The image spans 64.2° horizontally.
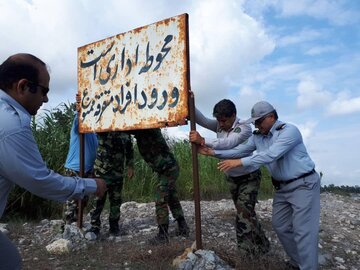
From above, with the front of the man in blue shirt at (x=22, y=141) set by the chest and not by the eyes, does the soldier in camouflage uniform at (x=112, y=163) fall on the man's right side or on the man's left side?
on the man's left side

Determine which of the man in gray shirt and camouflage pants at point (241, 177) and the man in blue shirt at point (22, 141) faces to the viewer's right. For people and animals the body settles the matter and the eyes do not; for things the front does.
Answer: the man in blue shirt

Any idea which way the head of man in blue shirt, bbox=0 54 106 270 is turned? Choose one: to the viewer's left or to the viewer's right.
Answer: to the viewer's right

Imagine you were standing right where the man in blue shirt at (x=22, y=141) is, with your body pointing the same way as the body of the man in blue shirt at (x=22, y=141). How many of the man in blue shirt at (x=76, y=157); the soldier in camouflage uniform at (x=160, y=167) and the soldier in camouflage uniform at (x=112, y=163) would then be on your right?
0

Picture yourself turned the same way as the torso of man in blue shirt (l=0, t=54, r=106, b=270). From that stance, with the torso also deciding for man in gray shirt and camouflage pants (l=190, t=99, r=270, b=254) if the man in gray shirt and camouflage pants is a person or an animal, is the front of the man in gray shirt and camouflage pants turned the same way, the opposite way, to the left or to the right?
the opposite way

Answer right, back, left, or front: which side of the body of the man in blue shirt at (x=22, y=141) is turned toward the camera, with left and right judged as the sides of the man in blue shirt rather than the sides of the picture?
right

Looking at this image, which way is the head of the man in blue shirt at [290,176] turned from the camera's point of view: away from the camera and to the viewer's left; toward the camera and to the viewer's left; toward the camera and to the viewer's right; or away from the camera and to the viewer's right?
toward the camera and to the viewer's left

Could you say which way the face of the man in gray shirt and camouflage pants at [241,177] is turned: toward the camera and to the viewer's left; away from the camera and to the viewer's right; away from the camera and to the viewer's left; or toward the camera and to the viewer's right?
toward the camera and to the viewer's left

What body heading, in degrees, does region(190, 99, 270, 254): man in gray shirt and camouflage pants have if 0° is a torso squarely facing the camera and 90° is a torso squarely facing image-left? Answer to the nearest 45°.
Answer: approximately 45°
